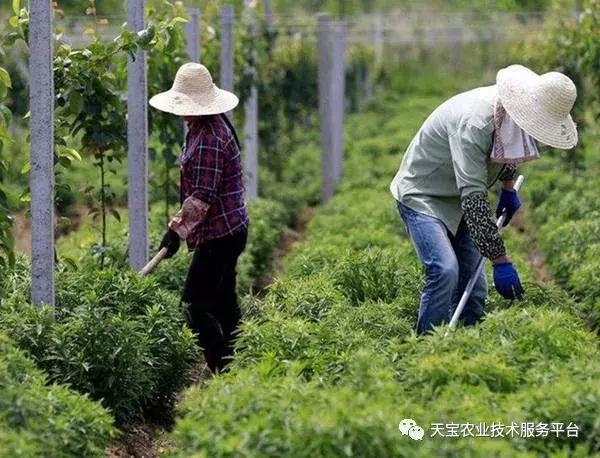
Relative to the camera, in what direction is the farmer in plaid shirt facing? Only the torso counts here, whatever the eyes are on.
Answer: to the viewer's left

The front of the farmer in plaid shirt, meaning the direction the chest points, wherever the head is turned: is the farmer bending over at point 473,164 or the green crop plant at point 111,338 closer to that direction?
the green crop plant

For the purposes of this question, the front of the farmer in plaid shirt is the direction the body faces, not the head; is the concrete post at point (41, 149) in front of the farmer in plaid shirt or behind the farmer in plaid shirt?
in front

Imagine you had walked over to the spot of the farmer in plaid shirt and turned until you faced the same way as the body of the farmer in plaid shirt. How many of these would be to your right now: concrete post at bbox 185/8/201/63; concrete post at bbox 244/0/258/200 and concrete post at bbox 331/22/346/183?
3

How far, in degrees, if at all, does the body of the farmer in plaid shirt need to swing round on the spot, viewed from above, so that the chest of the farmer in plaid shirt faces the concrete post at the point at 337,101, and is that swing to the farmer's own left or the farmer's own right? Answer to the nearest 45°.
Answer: approximately 90° to the farmer's own right

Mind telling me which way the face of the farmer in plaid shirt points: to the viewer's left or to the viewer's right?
to the viewer's left

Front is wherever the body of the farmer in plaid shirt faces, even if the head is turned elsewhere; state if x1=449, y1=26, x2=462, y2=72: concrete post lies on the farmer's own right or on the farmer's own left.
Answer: on the farmer's own right
